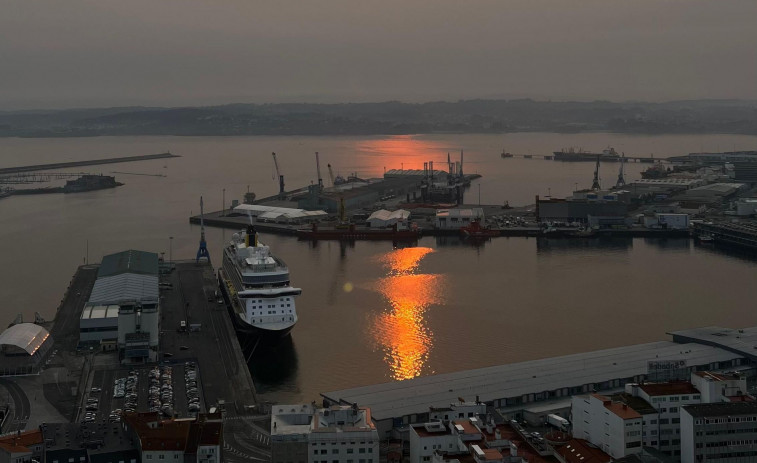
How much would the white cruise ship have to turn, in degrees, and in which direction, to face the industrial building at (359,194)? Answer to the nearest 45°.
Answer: approximately 180°

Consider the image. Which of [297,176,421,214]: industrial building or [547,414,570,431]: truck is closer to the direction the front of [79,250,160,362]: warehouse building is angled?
the truck

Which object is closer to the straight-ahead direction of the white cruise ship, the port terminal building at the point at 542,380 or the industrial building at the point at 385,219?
the port terminal building

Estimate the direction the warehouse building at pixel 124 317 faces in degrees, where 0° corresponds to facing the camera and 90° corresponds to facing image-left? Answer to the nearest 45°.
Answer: approximately 0°

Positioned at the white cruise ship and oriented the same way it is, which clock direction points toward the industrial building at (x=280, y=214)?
The industrial building is roughly at 6 o'clock from the white cruise ship.

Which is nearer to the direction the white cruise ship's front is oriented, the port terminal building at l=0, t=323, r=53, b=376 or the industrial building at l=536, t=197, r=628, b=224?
the port terminal building

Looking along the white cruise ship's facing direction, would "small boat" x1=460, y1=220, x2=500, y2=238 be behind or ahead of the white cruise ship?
behind

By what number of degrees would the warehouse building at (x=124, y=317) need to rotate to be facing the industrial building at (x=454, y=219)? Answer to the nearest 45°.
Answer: approximately 135° to its left

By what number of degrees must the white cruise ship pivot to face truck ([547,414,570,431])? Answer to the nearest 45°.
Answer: approximately 45° to its left
